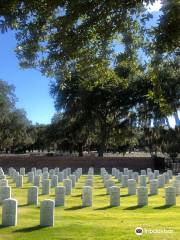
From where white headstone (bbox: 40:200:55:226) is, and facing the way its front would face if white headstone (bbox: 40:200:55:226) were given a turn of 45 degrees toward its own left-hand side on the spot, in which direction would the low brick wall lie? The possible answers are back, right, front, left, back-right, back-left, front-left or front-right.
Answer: back-left

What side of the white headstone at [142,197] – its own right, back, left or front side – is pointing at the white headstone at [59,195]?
right

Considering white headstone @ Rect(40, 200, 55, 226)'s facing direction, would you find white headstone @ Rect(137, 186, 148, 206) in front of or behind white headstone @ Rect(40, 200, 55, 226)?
behind

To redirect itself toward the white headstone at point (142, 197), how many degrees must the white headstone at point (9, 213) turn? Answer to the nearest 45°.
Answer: approximately 135° to its left

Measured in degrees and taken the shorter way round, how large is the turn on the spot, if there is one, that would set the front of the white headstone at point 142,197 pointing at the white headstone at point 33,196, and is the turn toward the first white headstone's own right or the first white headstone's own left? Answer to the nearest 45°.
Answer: approximately 90° to the first white headstone's own right

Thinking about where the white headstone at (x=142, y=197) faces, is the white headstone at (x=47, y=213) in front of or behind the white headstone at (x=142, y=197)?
in front

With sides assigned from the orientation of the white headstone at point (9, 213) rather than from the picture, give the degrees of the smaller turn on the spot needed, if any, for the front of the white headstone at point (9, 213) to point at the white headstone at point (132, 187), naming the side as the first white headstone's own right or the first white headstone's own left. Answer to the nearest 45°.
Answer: approximately 135° to the first white headstone's own left

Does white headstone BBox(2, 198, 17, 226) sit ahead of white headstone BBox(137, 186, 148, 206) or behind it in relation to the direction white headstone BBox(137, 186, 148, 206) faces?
ahead

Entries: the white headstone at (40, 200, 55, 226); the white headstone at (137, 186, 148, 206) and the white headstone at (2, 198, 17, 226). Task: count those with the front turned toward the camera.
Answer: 3

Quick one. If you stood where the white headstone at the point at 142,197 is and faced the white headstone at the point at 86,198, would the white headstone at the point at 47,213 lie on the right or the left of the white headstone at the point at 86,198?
left
